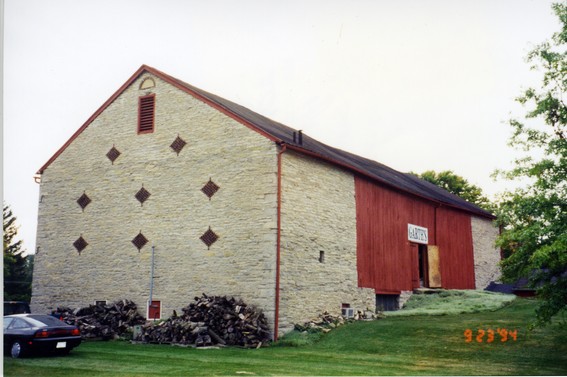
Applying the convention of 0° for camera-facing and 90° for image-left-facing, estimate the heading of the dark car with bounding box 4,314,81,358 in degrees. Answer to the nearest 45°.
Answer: approximately 135°

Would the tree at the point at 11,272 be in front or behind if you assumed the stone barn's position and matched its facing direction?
behind

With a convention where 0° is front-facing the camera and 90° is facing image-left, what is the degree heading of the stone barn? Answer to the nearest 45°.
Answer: approximately 315°

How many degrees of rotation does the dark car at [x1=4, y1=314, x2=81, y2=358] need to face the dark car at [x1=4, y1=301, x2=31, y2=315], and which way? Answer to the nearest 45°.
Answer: approximately 45° to its right
